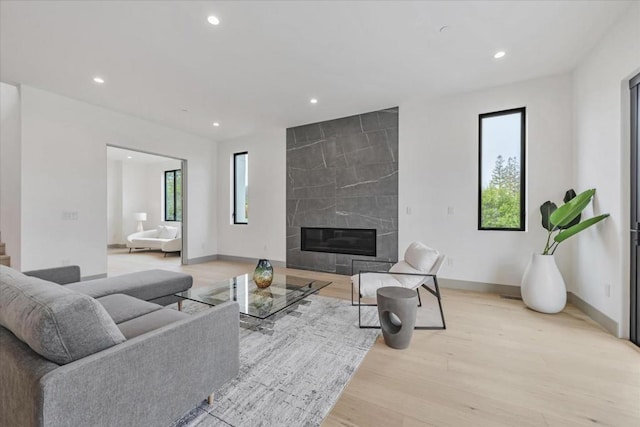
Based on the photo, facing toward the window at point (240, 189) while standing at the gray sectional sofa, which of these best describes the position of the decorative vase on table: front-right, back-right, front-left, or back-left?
front-right

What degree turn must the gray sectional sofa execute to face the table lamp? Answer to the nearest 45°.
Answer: approximately 45° to its left

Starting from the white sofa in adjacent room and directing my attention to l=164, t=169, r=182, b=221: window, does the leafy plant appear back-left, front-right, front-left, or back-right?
back-right

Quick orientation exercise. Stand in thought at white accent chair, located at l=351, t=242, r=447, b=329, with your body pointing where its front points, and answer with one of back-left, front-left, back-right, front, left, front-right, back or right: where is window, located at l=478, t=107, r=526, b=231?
back-right

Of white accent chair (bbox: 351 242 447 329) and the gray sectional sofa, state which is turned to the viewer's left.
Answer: the white accent chair

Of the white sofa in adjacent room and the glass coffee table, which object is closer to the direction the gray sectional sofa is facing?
the glass coffee table

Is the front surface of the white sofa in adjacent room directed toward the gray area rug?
no

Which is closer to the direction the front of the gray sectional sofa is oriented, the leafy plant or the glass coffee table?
the glass coffee table

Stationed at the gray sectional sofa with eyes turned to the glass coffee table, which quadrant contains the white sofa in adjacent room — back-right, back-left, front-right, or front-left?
front-left

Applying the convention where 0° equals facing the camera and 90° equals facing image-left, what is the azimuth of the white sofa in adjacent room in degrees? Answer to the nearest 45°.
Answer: approximately 45°

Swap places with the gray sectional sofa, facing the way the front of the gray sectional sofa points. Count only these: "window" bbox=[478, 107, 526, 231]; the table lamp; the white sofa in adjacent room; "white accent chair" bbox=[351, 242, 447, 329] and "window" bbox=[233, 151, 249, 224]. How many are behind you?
0

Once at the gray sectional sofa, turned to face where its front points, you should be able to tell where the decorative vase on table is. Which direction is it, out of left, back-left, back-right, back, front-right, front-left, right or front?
front

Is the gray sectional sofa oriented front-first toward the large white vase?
no

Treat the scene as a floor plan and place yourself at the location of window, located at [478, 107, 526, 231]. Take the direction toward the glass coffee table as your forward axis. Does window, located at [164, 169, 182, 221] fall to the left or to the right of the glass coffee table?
right

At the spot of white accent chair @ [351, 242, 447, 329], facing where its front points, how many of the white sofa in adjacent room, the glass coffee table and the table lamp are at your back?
0

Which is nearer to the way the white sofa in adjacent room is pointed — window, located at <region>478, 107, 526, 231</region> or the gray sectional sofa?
the gray sectional sofa

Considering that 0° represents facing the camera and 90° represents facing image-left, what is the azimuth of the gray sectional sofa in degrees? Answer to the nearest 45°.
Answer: approximately 225°

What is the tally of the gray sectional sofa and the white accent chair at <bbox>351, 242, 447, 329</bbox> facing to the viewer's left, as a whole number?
1

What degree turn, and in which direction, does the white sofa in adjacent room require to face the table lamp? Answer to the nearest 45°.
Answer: approximately 135° to its right

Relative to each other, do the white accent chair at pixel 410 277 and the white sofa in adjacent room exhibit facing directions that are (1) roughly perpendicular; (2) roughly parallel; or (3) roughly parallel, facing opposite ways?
roughly perpendicular

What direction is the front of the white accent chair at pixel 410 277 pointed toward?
to the viewer's left

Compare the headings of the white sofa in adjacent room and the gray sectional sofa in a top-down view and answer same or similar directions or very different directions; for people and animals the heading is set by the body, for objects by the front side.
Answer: very different directions

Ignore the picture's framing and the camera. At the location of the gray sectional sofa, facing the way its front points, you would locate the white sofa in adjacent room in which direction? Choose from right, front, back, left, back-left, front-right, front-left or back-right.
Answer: front-left
